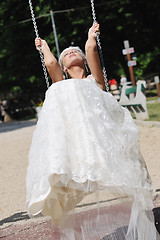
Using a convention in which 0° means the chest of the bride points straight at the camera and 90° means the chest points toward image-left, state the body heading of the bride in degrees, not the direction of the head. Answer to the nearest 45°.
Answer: approximately 0°
